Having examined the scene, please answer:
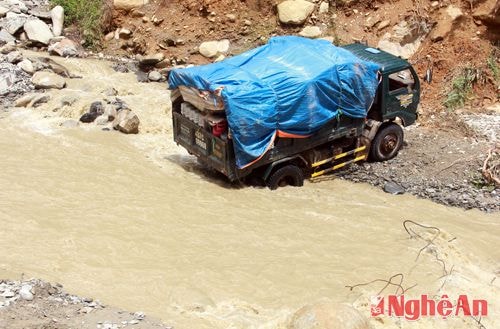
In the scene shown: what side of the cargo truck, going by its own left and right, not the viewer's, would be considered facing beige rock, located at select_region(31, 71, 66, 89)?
left

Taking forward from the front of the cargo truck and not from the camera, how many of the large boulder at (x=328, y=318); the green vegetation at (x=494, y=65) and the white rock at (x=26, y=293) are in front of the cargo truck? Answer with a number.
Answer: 1

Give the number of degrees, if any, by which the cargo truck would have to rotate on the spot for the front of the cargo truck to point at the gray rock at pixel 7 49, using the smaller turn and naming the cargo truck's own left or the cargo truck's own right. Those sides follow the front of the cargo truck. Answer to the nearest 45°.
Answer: approximately 90° to the cargo truck's own left

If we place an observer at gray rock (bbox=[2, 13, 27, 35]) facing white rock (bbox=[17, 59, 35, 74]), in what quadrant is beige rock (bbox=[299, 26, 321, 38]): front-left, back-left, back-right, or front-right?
front-left

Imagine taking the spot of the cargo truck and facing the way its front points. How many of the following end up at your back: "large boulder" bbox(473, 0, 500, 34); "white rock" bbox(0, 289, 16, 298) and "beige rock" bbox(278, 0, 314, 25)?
1

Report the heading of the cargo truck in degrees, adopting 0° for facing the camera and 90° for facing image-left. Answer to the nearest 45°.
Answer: approximately 225°

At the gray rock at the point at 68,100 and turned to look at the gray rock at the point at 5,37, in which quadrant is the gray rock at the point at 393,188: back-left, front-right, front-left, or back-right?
back-right

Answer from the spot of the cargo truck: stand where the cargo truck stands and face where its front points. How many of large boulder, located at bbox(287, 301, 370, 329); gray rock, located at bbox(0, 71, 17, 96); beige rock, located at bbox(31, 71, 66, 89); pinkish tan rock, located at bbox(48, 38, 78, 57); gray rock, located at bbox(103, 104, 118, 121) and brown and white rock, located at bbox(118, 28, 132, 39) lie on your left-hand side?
5

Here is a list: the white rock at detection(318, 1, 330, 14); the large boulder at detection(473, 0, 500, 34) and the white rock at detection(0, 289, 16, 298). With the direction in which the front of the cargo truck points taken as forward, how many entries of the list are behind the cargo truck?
1

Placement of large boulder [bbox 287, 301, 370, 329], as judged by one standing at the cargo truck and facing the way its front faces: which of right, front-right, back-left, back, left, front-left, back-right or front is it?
back-right

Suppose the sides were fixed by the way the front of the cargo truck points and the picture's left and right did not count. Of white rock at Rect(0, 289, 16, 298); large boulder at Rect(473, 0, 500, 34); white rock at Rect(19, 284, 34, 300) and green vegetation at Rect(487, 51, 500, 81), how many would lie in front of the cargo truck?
2

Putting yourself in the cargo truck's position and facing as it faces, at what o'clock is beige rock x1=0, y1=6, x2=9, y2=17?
The beige rock is roughly at 9 o'clock from the cargo truck.

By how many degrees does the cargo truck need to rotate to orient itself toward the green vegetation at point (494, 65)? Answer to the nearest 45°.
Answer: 0° — it already faces it

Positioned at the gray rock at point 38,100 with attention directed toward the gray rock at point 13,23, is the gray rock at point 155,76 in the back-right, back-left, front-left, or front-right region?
front-right

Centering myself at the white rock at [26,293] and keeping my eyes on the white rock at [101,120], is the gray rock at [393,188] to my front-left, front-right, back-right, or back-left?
front-right

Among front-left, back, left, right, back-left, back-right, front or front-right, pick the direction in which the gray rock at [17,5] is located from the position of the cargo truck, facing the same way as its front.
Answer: left

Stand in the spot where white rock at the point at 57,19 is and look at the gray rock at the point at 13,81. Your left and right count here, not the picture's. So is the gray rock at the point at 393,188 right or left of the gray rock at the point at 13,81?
left

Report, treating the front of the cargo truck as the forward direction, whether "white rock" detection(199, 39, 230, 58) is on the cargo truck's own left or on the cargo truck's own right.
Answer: on the cargo truck's own left

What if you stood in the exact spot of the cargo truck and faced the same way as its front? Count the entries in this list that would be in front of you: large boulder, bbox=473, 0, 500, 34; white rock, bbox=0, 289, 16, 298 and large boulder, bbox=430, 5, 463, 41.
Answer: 2

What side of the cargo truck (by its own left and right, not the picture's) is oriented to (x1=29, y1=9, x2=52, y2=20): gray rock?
left

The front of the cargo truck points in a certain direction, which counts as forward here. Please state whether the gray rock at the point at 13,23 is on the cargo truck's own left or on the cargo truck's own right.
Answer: on the cargo truck's own left

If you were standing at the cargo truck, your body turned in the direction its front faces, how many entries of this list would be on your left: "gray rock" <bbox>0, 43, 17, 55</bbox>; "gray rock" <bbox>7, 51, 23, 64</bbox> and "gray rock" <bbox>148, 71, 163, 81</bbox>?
3
